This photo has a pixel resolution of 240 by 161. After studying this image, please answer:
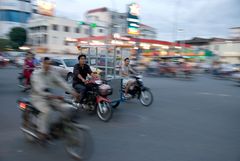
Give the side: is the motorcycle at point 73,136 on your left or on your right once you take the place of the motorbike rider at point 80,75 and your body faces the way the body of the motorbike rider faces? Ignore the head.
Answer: on your right

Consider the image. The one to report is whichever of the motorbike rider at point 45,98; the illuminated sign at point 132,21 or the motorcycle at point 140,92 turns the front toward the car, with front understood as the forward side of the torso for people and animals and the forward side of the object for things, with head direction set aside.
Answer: the illuminated sign

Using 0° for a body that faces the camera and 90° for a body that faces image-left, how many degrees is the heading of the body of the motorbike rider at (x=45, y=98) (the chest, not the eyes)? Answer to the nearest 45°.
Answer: approximately 315°

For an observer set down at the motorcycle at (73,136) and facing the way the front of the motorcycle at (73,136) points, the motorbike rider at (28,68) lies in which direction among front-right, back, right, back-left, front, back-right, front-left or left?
back-left

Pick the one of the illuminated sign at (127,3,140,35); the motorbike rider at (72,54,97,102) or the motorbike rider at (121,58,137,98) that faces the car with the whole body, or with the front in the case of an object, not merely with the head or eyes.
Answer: the illuminated sign

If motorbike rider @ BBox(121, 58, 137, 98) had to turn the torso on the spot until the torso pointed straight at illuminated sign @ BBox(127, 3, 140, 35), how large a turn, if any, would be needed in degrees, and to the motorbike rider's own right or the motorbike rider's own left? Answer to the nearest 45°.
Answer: approximately 135° to the motorbike rider's own left

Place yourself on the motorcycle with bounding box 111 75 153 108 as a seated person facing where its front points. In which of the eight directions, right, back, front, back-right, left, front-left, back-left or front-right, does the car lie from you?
back

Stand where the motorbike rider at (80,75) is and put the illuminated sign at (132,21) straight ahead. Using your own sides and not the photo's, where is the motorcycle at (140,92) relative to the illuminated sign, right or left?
right

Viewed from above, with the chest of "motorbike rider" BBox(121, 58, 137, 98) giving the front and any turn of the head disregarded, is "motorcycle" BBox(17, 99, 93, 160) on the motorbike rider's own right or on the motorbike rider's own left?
on the motorbike rider's own right

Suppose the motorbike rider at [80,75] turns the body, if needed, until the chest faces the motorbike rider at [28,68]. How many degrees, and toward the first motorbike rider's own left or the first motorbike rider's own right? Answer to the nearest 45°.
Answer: approximately 180°

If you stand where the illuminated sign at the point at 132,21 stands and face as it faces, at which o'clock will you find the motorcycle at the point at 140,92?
The motorcycle is roughly at 12 o'clock from the illuminated sign.

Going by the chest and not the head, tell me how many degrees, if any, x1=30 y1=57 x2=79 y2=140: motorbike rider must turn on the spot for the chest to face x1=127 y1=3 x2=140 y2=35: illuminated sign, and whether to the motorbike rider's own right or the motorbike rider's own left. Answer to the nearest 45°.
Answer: approximately 135° to the motorbike rider's own left

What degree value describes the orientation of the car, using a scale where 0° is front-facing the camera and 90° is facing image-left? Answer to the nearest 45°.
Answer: approximately 315°

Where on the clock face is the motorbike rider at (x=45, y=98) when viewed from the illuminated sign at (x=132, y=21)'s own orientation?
The motorbike rider is roughly at 12 o'clock from the illuminated sign.

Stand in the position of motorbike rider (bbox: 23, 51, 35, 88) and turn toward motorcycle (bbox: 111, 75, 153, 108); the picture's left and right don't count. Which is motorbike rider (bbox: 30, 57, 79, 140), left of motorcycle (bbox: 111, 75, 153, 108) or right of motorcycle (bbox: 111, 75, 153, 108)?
right
